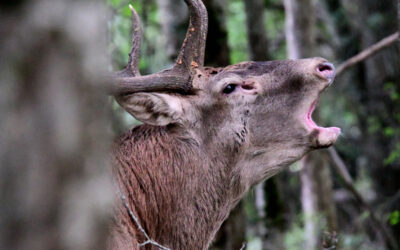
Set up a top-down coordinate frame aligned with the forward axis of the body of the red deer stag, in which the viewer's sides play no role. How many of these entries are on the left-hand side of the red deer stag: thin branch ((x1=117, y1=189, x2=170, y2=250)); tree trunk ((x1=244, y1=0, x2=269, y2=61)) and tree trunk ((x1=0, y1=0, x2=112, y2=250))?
1

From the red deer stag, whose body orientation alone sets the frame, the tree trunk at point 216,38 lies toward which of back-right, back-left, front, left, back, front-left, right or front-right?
left

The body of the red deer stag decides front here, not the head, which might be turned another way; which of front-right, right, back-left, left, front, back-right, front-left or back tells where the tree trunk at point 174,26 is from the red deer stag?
left

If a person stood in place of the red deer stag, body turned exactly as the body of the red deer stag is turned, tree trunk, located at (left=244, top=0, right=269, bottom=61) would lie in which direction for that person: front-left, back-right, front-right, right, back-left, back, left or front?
left

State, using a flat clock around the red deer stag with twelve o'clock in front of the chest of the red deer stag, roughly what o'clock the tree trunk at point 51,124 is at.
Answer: The tree trunk is roughly at 3 o'clock from the red deer stag.

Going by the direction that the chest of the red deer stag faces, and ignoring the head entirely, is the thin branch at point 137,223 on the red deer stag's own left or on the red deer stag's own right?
on the red deer stag's own right

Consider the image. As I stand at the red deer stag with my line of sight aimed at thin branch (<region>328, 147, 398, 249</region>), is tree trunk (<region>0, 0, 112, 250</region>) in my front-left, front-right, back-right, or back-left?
back-right

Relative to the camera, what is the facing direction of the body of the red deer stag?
to the viewer's right

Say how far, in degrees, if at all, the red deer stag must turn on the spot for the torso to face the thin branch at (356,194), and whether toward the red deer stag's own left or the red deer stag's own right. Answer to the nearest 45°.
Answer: approximately 45° to the red deer stag's own left

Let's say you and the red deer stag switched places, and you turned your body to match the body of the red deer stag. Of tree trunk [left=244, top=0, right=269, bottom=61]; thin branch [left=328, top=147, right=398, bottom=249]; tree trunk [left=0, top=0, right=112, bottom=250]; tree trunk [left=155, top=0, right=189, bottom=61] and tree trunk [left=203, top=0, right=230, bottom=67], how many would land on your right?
1

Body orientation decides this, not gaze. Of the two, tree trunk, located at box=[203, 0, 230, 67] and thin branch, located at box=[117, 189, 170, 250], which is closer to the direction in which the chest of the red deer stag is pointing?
the tree trunk

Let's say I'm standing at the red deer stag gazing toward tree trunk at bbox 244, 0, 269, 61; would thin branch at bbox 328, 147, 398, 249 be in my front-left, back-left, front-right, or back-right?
front-right
